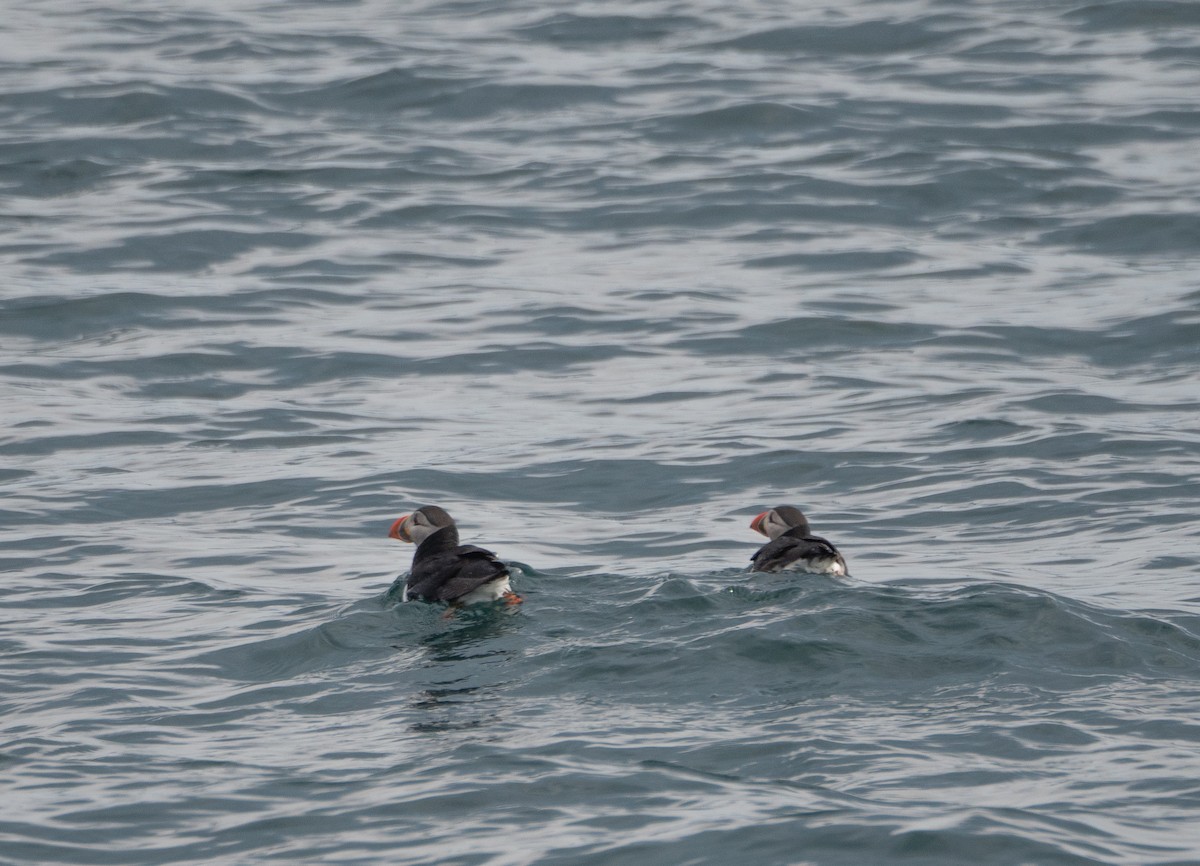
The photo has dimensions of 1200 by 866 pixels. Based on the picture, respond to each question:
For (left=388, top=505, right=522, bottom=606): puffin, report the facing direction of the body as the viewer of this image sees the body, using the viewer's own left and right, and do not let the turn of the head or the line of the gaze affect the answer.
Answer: facing away from the viewer and to the left of the viewer

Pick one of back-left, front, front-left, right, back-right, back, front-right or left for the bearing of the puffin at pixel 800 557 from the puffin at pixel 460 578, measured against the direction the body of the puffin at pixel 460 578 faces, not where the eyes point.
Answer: back-right
